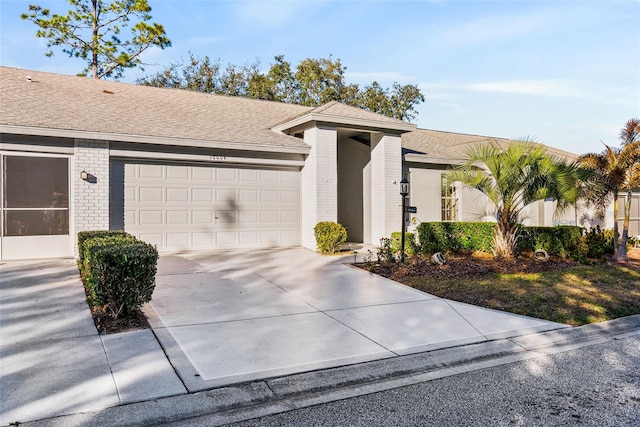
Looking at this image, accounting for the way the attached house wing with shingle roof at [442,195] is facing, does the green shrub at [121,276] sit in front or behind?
in front

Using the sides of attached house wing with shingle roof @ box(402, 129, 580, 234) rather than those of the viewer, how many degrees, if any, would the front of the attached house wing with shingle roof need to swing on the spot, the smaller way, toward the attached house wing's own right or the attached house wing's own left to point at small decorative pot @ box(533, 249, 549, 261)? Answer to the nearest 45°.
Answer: approximately 45° to the attached house wing's own left

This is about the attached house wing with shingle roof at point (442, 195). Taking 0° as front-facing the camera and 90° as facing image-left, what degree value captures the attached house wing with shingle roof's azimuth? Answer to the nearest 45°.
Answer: approximately 0°

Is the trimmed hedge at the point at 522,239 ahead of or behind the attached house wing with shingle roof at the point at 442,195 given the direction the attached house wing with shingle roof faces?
ahead

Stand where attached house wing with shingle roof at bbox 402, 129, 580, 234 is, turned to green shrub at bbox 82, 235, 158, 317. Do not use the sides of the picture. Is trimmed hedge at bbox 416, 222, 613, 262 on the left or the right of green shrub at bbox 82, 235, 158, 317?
left
